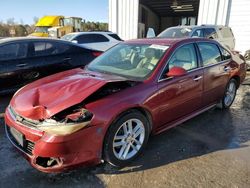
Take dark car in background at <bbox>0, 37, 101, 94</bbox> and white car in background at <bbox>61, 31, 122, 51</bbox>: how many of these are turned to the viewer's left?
2

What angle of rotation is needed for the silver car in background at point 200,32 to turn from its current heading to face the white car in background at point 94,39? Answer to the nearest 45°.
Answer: approximately 45° to its right

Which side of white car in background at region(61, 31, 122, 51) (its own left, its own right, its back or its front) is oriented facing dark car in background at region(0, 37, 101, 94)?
left

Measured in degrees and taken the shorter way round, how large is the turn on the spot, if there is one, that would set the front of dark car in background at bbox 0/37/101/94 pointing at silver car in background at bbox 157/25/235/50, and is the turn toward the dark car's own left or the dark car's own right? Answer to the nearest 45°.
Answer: approximately 135° to the dark car's own right

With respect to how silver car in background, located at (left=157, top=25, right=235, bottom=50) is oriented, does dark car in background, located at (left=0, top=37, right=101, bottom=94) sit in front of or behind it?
in front

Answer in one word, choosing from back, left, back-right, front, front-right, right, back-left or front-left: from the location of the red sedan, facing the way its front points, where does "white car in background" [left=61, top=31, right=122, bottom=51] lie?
back-right

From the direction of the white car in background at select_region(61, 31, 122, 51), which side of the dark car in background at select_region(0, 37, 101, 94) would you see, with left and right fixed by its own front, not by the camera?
right

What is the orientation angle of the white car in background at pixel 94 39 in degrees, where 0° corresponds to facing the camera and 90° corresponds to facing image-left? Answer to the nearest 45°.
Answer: approximately 90°

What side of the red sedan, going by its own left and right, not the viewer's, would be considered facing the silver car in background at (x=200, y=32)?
back

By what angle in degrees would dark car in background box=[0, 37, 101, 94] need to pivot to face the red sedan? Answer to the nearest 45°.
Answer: approximately 90° to its left

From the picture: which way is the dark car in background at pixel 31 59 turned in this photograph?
to the viewer's left

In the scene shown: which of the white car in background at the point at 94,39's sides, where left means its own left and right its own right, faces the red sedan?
left
